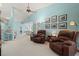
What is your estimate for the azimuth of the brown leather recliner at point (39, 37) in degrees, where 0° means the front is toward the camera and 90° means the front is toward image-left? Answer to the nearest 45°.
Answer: approximately 45°

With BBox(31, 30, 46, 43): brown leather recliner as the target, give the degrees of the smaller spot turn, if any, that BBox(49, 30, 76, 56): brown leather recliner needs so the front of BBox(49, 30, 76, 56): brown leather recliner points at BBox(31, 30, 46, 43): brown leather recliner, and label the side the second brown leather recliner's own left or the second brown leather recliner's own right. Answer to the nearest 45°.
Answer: approximately 45° to the second brown leather recliner's own right

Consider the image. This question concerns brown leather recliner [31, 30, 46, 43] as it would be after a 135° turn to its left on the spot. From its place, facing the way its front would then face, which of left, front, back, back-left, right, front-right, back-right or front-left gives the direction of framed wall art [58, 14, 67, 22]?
front

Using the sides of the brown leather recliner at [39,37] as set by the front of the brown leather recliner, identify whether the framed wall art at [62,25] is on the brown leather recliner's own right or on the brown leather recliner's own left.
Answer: on the brown leather recliner's own left
